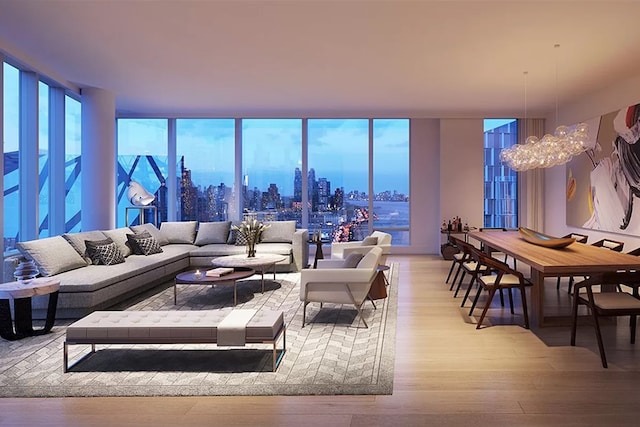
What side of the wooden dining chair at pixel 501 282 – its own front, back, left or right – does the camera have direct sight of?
right

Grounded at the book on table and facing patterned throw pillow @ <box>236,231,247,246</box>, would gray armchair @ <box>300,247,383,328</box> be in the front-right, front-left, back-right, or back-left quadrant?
back-right

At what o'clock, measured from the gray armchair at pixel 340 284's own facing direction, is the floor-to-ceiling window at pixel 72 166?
The floor-to-ceiling window is roughly at 1 o'clock from the gray armchair.

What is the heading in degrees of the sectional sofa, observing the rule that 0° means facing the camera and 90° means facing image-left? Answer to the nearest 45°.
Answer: approximately 315°

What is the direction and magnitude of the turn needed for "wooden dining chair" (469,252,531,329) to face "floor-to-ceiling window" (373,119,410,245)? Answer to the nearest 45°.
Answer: approximately 135° to its left

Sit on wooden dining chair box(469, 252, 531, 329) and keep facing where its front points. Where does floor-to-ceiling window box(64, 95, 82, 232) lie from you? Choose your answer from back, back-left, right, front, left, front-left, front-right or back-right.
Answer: back

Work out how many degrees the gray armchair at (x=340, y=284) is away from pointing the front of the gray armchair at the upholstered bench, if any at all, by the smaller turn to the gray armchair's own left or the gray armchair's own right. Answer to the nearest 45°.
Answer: approximately 45° to the gray armchair's own left

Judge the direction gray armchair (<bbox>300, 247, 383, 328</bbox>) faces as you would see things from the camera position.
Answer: facing to the left of the viewer

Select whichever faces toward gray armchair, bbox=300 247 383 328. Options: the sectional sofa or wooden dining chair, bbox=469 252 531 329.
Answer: the sectional sofa

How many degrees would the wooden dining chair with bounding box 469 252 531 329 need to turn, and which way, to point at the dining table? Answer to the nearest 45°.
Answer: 0° — it already faces it

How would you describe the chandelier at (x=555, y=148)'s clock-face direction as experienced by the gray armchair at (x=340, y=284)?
The chandelier is roughly at 5 o'clock from the gray armchair.

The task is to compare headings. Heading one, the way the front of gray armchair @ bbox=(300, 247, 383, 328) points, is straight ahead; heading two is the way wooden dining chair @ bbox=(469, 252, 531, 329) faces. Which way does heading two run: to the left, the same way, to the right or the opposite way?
the opposite way

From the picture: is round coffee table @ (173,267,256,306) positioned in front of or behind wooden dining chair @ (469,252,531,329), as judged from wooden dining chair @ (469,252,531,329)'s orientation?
behind

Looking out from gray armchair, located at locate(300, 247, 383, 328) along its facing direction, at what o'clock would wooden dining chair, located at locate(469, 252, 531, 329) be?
The wooden dining chair is roughly at 6 o'clock from the gray armchair.

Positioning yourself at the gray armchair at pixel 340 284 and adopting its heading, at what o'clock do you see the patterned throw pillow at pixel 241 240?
The patterned throw pillow is roughly at 2 o'clock from the gray armchair.

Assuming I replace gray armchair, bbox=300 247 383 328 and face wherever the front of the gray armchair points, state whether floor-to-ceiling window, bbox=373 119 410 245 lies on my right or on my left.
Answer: on my right
